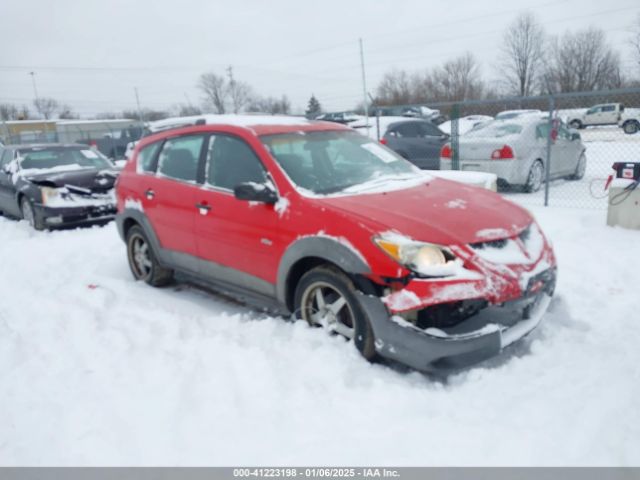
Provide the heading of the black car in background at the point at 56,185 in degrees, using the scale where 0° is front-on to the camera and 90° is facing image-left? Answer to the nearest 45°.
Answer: approximately 315°

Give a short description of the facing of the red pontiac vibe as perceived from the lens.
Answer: facing the viewer and to the right of the viewer

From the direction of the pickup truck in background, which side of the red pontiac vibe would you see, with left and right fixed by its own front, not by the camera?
left

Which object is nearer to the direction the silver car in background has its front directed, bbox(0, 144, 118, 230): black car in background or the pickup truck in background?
the pickup truck in background

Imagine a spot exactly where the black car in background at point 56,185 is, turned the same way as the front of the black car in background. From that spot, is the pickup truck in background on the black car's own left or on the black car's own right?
on the black car's own left

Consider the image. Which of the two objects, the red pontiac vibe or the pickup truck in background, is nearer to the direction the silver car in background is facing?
the pickup truck in background

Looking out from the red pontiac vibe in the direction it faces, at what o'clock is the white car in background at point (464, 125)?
The white car in background is roughly at 8 o'clock from the red pontiac vibe.

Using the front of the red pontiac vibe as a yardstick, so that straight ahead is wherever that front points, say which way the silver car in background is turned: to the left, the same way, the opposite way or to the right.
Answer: to the left

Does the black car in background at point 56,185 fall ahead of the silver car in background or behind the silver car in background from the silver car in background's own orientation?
behind

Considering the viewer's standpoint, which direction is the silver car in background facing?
facing away from the viewer and to the right of the viewer

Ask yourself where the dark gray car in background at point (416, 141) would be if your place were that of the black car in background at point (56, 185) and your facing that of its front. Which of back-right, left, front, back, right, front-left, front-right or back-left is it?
front-left

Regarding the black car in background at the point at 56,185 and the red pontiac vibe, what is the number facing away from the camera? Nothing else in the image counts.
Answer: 0

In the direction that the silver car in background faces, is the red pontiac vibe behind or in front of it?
behind

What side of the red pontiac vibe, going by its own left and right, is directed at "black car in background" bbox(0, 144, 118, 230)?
back
